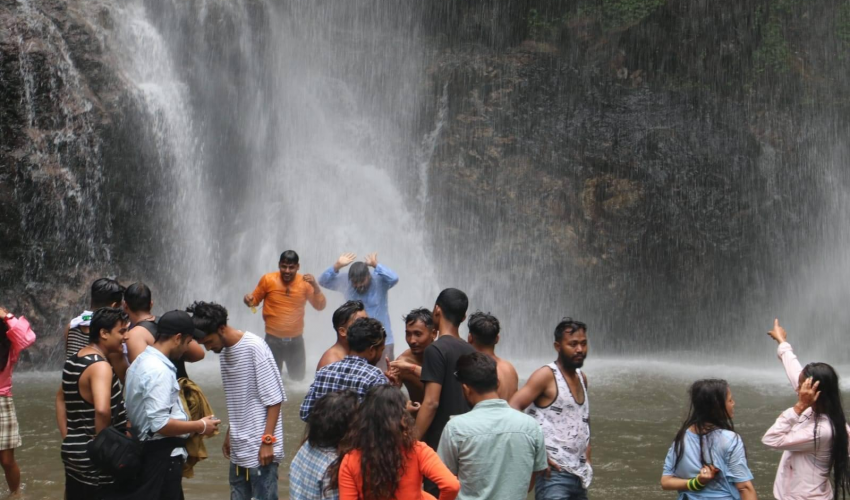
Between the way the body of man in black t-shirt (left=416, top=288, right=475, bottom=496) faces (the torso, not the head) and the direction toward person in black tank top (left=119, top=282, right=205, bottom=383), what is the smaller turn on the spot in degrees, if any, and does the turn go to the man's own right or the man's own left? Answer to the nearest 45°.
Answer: approximately 45° to the man's own left

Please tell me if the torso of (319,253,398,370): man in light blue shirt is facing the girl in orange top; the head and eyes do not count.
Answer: yes

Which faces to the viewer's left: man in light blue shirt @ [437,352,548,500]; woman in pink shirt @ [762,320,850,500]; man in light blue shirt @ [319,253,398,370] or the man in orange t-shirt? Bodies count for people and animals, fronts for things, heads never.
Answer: the woman in pink shirt

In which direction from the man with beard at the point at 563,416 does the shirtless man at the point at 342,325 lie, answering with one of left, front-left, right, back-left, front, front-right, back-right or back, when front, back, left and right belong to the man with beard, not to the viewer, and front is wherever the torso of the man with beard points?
back-right

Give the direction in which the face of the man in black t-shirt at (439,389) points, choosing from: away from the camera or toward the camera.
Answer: away from the camera

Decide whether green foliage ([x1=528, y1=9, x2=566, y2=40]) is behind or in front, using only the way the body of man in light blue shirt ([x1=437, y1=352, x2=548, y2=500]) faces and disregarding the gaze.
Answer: in front

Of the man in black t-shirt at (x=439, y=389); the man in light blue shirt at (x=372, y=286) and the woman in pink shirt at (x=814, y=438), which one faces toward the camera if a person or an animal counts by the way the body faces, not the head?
the man in light blue shirt

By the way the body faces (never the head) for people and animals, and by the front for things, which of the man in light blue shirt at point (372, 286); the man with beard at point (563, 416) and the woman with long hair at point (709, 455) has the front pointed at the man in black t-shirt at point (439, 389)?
the man in light blue shirt

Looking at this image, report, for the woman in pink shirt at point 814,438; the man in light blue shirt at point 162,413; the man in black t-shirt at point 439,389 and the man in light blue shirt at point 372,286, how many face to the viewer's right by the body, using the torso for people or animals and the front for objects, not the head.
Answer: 1

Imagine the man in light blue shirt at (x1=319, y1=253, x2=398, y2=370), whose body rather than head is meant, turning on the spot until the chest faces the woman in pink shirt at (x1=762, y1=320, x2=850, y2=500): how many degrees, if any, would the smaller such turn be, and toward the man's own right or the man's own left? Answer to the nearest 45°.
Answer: approximately 45° to the man's own left

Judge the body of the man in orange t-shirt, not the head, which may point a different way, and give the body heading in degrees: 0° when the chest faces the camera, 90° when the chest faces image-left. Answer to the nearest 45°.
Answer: approximately 0°

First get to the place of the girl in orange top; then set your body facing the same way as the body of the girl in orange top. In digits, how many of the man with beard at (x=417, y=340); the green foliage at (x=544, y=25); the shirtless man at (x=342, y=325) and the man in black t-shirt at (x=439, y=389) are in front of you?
4

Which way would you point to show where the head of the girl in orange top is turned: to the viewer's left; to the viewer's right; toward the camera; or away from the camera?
away from the camera

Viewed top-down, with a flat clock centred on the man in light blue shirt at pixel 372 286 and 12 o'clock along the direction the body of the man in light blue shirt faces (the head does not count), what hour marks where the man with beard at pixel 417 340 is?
The man with beard is roughly at 12 o'clock from the man in light blue shirt.

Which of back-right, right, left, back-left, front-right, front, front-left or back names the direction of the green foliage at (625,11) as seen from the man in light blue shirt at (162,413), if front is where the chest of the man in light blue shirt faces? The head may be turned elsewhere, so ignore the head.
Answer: front-left
